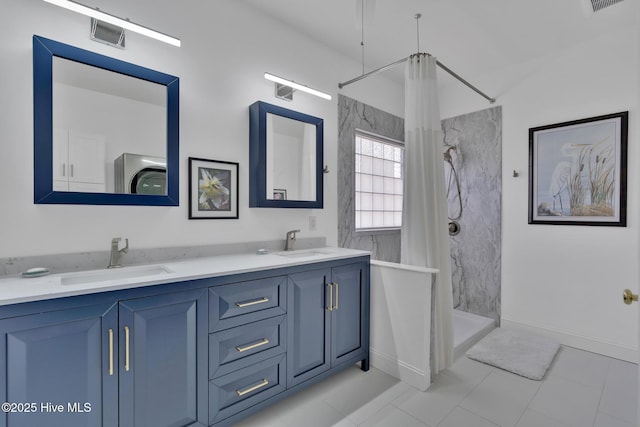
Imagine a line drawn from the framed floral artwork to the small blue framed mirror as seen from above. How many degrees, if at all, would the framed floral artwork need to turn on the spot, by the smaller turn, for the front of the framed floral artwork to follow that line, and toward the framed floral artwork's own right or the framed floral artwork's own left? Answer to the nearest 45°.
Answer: approximately 45° to the framed floral artwork's own left

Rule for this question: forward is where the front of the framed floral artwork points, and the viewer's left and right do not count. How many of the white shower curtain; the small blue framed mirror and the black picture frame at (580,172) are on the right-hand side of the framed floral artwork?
0

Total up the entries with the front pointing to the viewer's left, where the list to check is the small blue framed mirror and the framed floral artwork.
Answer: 0

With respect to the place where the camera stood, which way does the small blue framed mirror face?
facing the viewer and to the right of the viewer

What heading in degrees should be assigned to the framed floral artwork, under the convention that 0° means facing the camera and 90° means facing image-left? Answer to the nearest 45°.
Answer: approximately 315°

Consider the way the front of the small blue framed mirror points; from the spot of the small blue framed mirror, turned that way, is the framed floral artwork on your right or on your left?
on your right

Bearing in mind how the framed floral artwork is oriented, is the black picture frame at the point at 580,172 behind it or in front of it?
in front

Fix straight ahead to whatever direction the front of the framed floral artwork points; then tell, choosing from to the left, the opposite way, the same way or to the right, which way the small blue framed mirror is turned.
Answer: the same way

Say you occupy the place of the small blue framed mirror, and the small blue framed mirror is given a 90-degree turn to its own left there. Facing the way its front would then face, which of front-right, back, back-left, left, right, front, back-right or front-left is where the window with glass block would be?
front

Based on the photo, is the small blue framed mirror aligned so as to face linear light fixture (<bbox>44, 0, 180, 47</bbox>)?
no

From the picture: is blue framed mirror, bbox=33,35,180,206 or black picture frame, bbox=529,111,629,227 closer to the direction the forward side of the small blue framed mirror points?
the black picture frame

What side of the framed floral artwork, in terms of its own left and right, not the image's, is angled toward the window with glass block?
left

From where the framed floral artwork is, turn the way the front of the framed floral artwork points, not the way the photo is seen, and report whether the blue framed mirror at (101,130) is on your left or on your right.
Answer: on your right
